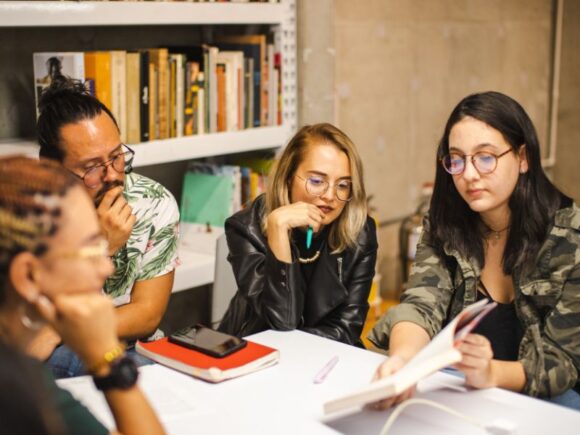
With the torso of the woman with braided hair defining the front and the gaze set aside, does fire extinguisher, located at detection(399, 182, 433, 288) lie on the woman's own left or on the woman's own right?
on the woman's own left

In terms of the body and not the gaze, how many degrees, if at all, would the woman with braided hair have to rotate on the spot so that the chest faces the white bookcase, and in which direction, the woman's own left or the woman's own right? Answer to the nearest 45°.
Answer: approximately 90° to the woman's own left

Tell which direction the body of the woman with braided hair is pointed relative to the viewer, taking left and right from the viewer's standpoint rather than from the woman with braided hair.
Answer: facing to the right of the viewer

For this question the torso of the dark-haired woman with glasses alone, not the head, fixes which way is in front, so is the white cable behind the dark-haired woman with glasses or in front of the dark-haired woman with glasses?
in front

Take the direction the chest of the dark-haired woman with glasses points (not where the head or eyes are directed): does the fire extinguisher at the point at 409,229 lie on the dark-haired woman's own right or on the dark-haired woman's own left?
on the dark-haired woman's own right

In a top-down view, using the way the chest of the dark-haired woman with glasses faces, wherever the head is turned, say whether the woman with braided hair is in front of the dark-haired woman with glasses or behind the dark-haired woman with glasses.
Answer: in front

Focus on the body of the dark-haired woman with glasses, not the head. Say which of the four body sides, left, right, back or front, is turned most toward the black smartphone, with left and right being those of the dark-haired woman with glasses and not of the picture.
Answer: front

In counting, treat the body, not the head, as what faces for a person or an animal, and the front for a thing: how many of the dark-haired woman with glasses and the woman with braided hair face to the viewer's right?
1

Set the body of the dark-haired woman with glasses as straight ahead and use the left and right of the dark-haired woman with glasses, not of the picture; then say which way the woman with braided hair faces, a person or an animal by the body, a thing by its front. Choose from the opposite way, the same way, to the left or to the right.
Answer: the opposite way

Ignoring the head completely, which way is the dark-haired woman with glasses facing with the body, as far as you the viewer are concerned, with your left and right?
facing the viewer and to the left of the viewer

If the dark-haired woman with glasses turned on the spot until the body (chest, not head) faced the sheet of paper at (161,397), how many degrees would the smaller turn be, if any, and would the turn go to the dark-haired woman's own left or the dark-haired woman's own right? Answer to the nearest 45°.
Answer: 0° — they already face it

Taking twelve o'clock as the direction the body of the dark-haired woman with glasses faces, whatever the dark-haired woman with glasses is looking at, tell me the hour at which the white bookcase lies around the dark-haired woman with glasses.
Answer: The white bookcase is roughly at 3 o'clock from the dark-haired woman with glasses.

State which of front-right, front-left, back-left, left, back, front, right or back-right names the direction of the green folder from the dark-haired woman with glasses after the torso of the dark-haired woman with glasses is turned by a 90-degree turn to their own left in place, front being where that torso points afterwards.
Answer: back

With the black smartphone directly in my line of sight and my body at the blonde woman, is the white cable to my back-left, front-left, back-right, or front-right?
front-left

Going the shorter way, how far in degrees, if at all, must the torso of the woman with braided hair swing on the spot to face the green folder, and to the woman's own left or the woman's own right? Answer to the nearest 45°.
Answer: approximately 90° to the woman's own left
